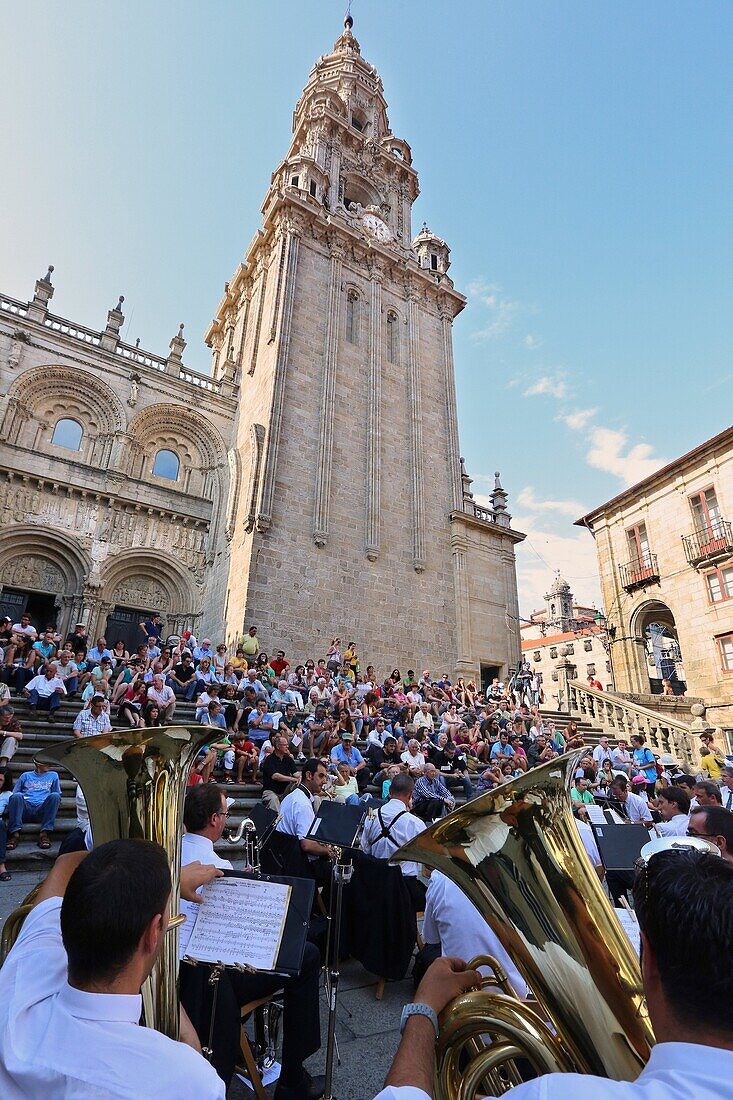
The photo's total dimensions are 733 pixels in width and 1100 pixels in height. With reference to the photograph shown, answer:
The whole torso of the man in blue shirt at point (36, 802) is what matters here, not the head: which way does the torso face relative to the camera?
toward the camera

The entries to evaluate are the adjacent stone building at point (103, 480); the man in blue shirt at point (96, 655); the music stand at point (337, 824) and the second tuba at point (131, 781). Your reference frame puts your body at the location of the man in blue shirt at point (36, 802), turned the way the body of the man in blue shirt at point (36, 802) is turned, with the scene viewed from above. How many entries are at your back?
2

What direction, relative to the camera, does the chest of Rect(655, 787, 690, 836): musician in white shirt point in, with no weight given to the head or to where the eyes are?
to the viewer's left

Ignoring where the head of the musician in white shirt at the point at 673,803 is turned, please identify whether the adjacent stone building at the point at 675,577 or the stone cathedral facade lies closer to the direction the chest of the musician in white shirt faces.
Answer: the stone cathedral facade

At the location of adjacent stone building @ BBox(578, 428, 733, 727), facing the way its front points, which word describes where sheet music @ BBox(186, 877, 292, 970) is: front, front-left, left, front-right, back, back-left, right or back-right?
front-left

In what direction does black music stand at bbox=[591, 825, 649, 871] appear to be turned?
away from the camera

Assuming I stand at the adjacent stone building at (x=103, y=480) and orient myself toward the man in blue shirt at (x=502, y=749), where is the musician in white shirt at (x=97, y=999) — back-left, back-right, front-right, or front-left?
front-right

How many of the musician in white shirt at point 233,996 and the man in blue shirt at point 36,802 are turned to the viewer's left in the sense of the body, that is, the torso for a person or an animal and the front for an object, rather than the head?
0

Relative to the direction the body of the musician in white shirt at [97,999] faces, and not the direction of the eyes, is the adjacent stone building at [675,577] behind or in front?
in front

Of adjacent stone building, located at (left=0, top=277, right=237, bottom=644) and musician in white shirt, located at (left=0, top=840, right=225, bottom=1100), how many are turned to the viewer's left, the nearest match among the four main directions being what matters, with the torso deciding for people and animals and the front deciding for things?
0
